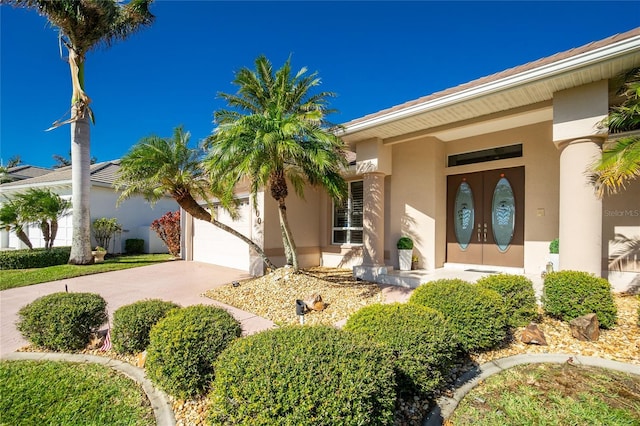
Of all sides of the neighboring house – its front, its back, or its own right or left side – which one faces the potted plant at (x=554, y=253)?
left

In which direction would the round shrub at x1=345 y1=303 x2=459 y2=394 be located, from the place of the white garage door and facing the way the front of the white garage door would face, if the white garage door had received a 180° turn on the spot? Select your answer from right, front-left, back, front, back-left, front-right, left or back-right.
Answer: back-right

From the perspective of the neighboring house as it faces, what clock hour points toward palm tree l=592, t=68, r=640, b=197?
The palm tree is roughly at 10 o'clock from the neighboring house.

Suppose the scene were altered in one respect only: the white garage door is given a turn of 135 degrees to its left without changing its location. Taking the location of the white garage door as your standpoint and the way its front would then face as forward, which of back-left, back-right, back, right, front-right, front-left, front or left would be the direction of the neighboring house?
back-left

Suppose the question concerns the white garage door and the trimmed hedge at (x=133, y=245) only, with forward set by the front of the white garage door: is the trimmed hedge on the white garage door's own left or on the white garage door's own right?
on the white garage door's own right

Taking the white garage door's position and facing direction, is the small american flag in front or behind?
in front

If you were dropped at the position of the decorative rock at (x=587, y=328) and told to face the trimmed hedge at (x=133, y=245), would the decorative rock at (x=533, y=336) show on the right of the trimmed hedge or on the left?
left

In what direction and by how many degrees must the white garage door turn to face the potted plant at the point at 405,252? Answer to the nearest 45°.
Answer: approximately 90° to its left

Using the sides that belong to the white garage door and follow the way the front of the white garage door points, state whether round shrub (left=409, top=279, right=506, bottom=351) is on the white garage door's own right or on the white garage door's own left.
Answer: on the white garage door's own left

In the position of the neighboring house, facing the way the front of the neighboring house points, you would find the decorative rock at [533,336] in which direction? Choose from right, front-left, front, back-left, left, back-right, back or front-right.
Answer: front-left

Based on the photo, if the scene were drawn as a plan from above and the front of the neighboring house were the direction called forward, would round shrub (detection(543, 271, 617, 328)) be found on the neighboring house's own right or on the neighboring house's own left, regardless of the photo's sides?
on the neighboring house's own left
